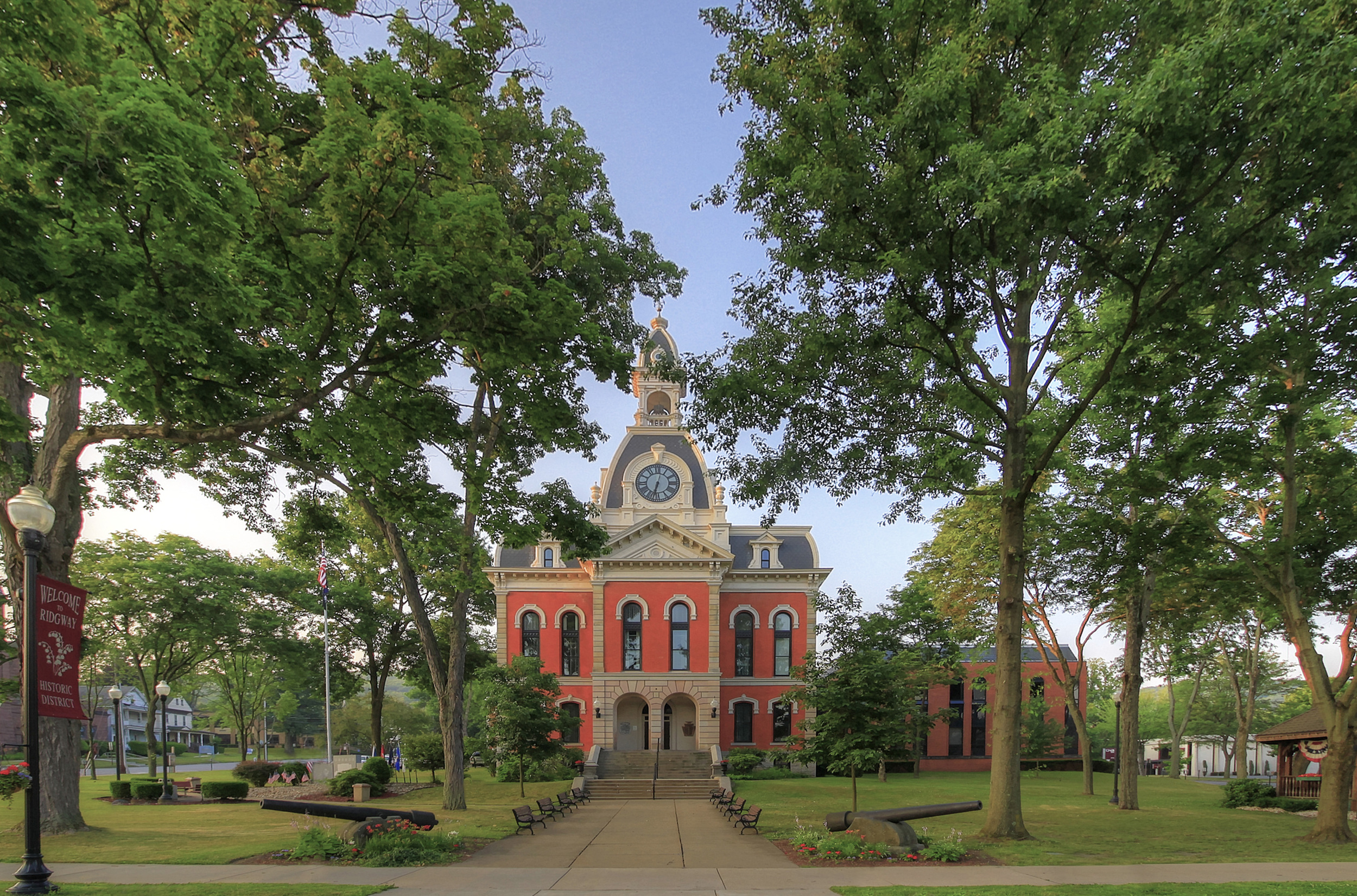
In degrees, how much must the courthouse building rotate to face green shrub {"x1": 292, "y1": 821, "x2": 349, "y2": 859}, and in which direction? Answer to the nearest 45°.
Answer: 0° — it already faces it

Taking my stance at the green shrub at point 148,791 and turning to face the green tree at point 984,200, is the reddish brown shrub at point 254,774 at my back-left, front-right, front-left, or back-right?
back-left

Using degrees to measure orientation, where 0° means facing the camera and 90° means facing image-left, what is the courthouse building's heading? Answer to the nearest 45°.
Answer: approximately 0°

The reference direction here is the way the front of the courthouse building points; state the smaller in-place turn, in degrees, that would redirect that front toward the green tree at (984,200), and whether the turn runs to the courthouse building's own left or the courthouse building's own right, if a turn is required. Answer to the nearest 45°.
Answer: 0° — it already faces it

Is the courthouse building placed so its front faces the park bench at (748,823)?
yes
